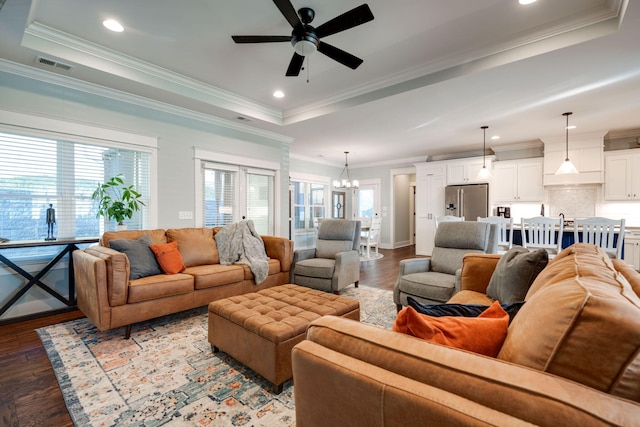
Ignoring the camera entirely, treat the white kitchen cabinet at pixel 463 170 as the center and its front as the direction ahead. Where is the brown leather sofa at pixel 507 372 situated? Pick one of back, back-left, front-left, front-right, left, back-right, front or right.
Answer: front

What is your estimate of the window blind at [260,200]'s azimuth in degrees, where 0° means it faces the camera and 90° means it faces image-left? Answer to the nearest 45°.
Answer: approximately 315°

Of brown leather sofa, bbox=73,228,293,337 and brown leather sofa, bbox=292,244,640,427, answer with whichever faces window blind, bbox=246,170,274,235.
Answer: brown leather sofa, bbox=292,244,640,427

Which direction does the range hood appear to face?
toward the camera

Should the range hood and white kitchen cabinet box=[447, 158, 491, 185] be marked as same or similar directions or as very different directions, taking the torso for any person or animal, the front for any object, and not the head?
same or similar directions

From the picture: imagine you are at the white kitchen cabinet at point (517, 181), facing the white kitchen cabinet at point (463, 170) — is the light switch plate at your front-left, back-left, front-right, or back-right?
front-left

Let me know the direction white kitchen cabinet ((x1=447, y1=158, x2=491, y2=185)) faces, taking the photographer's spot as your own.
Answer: facing the viewer

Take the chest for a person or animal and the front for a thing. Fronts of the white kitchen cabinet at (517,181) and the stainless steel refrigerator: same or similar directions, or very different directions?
same or similar directions

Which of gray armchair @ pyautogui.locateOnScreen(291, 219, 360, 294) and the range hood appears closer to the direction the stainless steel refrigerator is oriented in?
the gray armchair

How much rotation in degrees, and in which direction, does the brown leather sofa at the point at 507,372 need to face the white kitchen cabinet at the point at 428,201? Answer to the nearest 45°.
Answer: approximately 45° to its right

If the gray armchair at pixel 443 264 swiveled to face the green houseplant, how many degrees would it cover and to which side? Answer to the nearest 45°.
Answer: approximately 45° to its right

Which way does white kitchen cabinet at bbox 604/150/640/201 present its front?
toward the camera

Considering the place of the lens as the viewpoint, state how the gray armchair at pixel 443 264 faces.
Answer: facing the viewer and to the left of the viewer

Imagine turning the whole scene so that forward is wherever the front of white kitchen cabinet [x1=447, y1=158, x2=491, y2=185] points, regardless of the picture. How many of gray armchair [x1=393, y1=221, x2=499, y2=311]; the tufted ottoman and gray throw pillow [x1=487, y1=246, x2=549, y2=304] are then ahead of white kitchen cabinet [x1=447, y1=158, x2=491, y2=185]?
3

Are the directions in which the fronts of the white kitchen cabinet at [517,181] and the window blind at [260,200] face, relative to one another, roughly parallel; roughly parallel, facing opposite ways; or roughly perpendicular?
roughly perpendicular

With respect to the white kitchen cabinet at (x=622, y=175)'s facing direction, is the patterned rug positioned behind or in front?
in front
